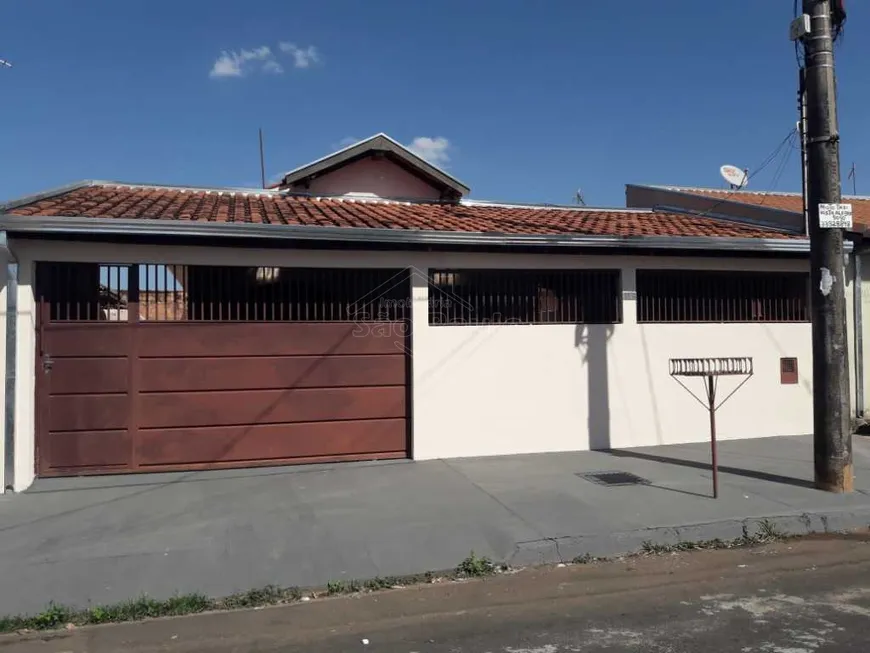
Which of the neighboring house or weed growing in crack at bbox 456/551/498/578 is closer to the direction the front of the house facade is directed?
the weed growing in crack

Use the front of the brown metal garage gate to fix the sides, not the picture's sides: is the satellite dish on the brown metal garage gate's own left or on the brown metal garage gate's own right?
on the brown metal garage gate's own left

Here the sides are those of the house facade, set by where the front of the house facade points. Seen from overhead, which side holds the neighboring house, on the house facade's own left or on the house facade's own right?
on the house facade's own left

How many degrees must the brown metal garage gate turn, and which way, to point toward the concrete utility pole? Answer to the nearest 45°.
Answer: approximately 45° to its left

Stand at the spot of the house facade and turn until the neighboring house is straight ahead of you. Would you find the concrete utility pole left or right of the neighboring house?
right

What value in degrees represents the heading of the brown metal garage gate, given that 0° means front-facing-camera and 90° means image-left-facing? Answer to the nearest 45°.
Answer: approximately 0°

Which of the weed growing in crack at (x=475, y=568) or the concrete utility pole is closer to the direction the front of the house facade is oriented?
the weed growing in crack
